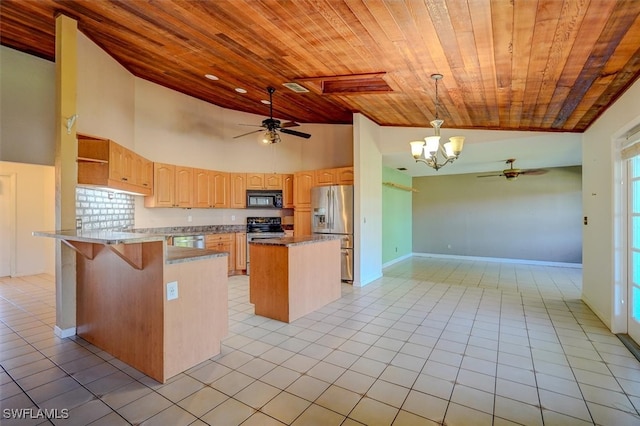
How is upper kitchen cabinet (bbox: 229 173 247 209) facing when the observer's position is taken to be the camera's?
facing the viewer

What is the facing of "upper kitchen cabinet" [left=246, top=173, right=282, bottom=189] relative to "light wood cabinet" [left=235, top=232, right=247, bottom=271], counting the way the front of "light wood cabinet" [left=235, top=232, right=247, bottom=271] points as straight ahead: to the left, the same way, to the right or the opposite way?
the same way

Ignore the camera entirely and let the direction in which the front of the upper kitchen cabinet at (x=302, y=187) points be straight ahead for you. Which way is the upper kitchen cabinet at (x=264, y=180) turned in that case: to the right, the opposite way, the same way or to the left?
the same way

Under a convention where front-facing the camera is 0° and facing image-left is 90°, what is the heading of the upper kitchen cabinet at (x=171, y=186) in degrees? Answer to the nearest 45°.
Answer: approximately 315°

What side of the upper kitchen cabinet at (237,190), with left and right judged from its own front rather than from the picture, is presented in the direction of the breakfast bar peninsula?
front

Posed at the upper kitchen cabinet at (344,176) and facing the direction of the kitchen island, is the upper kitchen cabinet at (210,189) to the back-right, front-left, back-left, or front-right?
front-right

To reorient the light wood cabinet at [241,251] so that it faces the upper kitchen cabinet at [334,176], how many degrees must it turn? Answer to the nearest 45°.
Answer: approximately 45° to its left

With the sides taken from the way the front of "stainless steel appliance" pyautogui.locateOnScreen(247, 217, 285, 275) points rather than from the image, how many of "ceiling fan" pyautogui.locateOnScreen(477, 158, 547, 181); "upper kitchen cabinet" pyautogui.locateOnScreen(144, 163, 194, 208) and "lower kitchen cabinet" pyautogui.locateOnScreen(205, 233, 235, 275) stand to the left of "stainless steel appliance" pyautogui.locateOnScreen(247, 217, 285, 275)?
1

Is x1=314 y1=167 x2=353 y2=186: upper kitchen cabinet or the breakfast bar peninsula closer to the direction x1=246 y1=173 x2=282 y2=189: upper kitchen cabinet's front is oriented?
the breakfast bar peninsula

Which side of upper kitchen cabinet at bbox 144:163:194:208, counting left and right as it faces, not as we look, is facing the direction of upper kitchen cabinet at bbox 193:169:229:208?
left

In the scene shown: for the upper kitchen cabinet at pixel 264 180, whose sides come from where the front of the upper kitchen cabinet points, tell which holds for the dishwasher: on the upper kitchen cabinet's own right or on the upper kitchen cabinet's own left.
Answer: on the upper kitchen cabinet's own right

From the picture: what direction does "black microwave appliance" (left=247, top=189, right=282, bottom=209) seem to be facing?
toward the camera

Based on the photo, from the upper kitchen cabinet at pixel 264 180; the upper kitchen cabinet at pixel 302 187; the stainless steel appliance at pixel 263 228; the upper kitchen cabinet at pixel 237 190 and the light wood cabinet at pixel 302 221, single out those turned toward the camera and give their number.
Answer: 5

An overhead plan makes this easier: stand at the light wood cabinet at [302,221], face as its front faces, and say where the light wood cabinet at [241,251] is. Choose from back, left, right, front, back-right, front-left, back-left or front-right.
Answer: right

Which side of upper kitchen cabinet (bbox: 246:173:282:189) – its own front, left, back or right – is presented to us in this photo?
front

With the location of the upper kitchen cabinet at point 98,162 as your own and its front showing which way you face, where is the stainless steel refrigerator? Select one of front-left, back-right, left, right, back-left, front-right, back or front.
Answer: front-left

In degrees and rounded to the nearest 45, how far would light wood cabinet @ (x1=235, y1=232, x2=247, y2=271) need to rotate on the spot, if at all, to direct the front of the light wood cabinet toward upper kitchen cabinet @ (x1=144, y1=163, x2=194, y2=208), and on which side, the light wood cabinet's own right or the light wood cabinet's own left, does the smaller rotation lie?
approximately 90° to the light wood cabinet's own right

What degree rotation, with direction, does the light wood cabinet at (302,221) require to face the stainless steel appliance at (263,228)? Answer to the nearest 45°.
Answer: approximately 90° to its right
